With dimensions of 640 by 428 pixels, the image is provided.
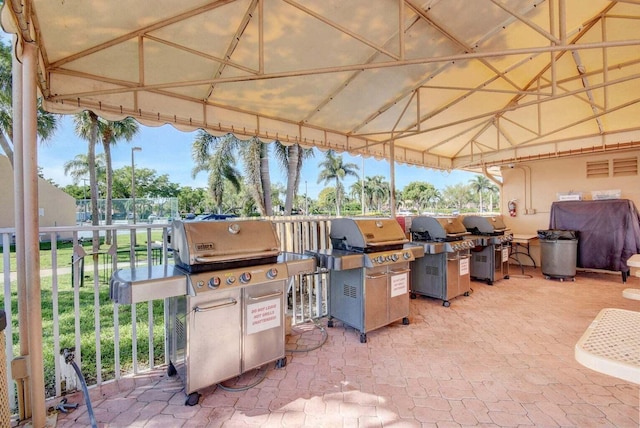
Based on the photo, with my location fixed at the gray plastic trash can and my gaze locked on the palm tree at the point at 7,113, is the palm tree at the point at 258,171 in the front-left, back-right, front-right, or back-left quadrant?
front-right

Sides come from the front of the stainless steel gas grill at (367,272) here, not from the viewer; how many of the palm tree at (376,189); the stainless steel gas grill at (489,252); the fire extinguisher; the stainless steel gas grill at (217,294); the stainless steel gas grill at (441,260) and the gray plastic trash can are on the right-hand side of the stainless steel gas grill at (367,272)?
1

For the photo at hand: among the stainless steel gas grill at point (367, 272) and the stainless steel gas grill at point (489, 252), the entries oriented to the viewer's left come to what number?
0

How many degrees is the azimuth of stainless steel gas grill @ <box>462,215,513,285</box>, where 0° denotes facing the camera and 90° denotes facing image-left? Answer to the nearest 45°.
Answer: approximately 315°

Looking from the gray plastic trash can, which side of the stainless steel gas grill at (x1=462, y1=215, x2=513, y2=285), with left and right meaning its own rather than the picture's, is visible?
left

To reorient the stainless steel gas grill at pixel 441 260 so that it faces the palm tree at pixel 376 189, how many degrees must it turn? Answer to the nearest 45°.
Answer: approximately 135° to its left

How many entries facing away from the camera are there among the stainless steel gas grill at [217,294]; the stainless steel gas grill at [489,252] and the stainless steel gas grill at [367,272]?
0

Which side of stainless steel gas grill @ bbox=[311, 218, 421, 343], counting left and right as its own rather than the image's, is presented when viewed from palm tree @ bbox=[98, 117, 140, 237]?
back

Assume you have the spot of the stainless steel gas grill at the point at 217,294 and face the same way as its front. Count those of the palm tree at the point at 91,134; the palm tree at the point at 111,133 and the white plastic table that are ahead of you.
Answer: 1

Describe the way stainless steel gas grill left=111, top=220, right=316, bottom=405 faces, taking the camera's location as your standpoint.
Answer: facing the viewer and to the right of the viewer

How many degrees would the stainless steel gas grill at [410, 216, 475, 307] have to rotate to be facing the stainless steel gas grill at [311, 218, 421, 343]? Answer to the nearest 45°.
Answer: approximately 90° to its right

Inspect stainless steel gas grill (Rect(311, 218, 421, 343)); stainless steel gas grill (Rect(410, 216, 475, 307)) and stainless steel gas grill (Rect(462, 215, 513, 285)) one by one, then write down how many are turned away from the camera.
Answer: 0

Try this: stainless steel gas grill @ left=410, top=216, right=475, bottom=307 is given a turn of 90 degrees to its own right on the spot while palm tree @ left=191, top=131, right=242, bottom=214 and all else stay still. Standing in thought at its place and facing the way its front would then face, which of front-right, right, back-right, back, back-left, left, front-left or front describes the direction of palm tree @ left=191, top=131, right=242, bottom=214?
right

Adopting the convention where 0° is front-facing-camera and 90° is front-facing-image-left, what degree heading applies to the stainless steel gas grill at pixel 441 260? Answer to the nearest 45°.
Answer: approximately 315°

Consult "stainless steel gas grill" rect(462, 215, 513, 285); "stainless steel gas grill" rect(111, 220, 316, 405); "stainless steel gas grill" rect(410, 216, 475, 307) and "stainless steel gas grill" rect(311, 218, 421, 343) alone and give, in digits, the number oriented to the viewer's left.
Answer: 0
